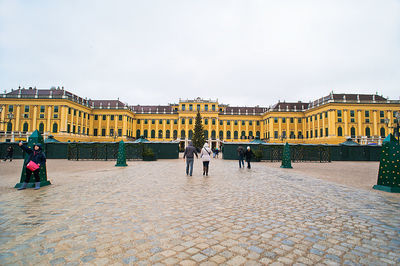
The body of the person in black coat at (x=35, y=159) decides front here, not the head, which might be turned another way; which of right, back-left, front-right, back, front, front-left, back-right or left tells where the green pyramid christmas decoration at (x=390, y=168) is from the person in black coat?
left

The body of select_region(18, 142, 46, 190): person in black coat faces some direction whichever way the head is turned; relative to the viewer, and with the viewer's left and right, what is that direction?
facing the viewer and to the left of the viewer

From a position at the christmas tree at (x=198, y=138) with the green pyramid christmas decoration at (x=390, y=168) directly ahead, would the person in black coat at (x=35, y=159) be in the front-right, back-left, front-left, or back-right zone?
front-right

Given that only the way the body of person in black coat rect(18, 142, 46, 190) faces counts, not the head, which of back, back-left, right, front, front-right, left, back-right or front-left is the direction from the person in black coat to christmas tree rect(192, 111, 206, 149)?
back
